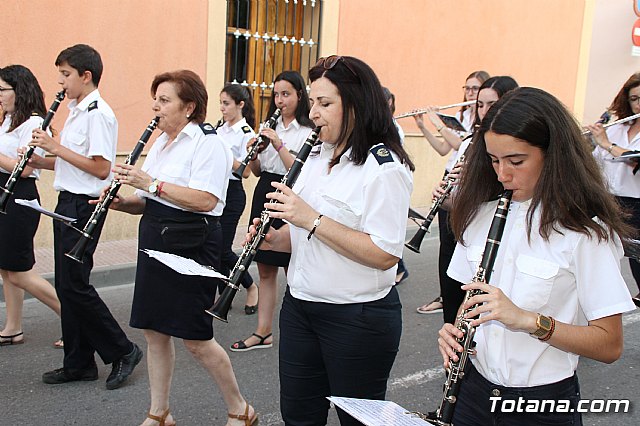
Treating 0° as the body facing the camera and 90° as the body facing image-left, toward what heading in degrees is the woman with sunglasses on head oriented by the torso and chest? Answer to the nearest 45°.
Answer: approximately 45°

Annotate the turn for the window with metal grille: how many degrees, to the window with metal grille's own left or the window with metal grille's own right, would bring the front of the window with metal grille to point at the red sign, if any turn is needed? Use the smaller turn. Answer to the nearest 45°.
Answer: approximately 90° to the window with metal grille's own left

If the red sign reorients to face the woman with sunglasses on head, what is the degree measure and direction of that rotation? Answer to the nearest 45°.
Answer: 0° — it already faces them

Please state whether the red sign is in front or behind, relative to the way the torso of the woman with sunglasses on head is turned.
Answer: behind

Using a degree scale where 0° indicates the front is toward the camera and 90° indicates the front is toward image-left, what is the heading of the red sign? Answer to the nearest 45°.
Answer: approximately 0°

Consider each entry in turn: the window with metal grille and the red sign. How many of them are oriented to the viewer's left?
0
